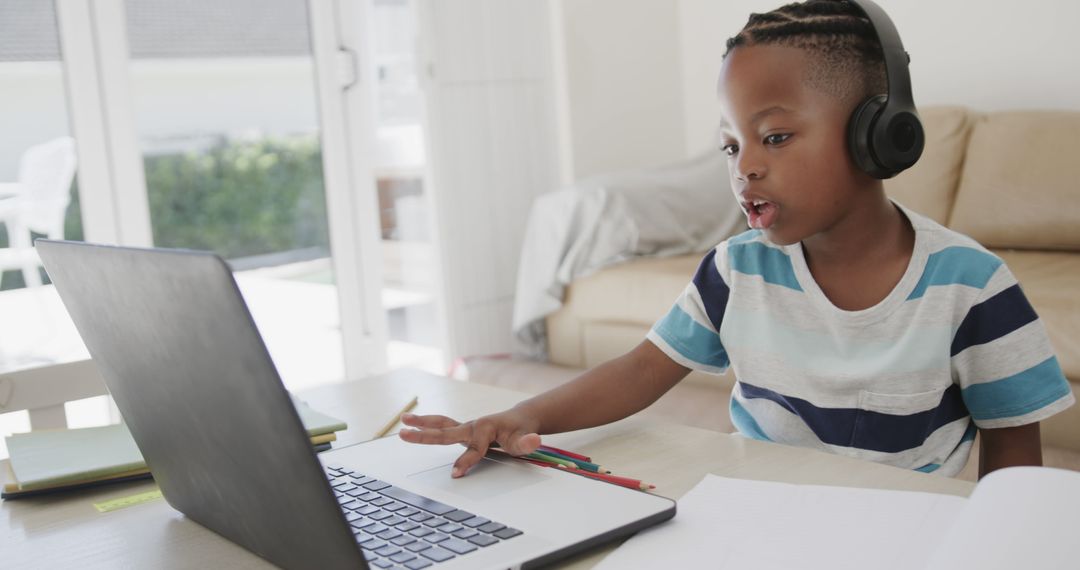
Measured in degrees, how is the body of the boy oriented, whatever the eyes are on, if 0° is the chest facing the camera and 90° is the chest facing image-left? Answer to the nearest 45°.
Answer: approximately 45°

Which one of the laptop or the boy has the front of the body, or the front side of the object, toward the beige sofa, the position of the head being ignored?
the laptop

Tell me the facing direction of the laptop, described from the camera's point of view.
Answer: facing away from the viewer and to the right of the viewer

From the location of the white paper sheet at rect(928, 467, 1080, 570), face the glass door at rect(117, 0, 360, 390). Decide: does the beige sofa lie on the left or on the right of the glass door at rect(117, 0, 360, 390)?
right

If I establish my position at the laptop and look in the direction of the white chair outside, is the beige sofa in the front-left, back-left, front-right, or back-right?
front-right

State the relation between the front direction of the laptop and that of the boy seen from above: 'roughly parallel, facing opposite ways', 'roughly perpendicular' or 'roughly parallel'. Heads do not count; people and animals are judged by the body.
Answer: roughly parallel, facing opposite ways

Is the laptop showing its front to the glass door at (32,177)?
no

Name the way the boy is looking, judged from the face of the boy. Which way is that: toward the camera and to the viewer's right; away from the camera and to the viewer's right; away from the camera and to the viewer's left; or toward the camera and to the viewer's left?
toward the camera and to the viewer's left
